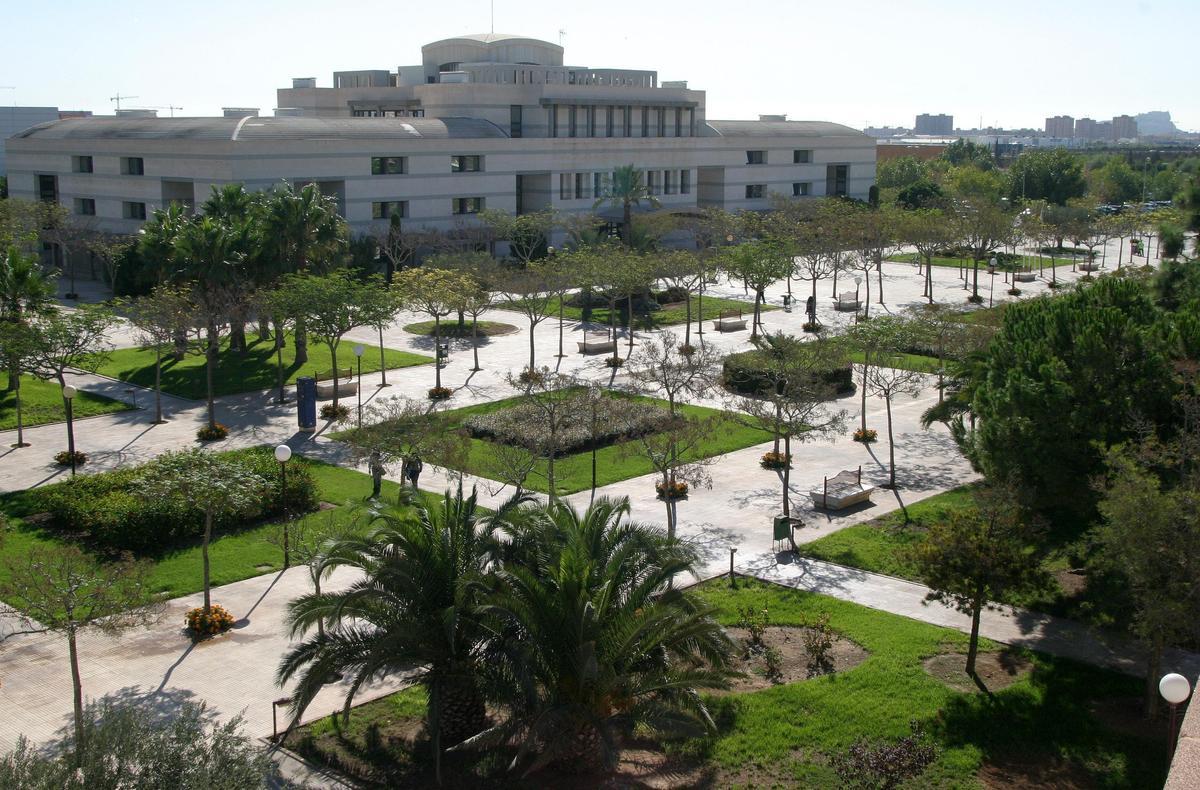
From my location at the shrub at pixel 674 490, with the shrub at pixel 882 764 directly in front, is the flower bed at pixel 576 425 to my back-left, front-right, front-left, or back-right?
back-right

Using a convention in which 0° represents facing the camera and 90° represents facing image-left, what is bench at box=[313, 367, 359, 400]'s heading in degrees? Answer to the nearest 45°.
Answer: approximately 315°

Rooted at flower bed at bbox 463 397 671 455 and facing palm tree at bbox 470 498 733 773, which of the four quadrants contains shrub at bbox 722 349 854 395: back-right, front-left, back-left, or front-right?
back-left

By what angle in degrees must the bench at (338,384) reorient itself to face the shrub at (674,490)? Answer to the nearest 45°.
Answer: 0° — it already faces it

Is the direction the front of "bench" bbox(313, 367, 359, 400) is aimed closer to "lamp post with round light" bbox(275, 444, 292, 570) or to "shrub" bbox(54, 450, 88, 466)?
the lamp post with round light

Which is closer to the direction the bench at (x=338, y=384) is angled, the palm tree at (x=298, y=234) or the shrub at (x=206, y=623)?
the shrub

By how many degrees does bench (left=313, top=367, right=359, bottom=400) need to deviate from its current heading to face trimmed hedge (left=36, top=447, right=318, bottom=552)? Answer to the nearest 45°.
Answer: approximately 45° to its right
